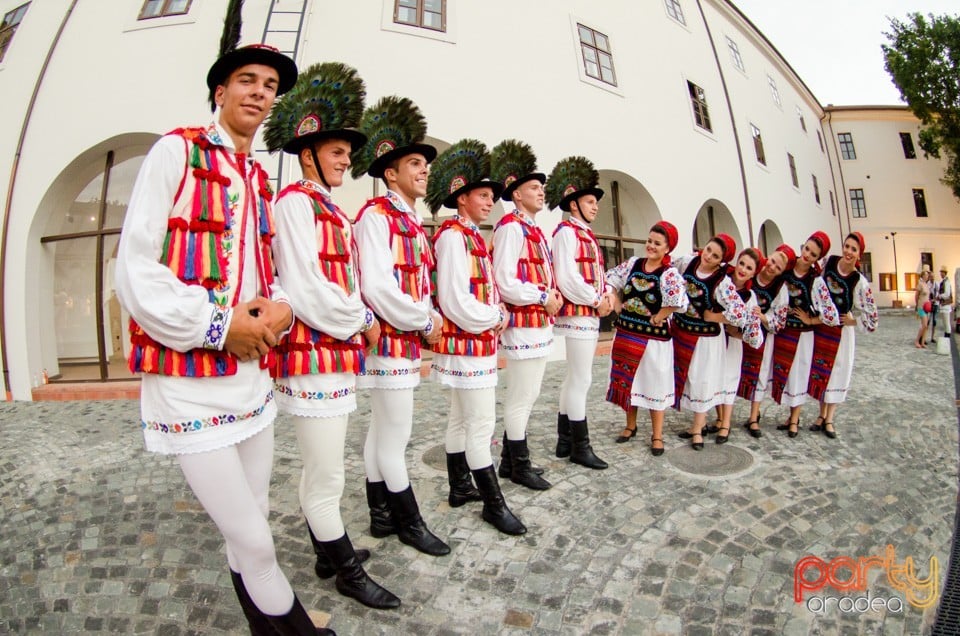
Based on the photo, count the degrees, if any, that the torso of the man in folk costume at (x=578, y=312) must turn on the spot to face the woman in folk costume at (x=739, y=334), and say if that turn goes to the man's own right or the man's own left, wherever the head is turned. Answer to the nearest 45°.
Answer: approximately 90° to the man's own left

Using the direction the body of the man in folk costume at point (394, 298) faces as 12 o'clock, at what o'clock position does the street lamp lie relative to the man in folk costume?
The street lamp is roughly at 9 o'clock from the man in folk costume.

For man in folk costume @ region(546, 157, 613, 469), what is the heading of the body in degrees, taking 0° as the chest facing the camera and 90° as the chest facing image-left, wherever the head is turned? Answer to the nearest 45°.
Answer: approximately 315°

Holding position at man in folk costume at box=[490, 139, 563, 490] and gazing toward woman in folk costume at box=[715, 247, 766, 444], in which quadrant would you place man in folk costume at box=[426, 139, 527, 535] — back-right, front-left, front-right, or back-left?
back-right

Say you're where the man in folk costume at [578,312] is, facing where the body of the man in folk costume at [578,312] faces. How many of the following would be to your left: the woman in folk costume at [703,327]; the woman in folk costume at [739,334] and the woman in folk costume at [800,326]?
3

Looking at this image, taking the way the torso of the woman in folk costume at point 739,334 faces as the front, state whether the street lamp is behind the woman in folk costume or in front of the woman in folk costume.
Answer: behind

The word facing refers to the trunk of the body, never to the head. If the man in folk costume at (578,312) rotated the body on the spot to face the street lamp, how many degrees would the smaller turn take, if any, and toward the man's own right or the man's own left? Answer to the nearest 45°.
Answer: approximately 90° to the man's own left
